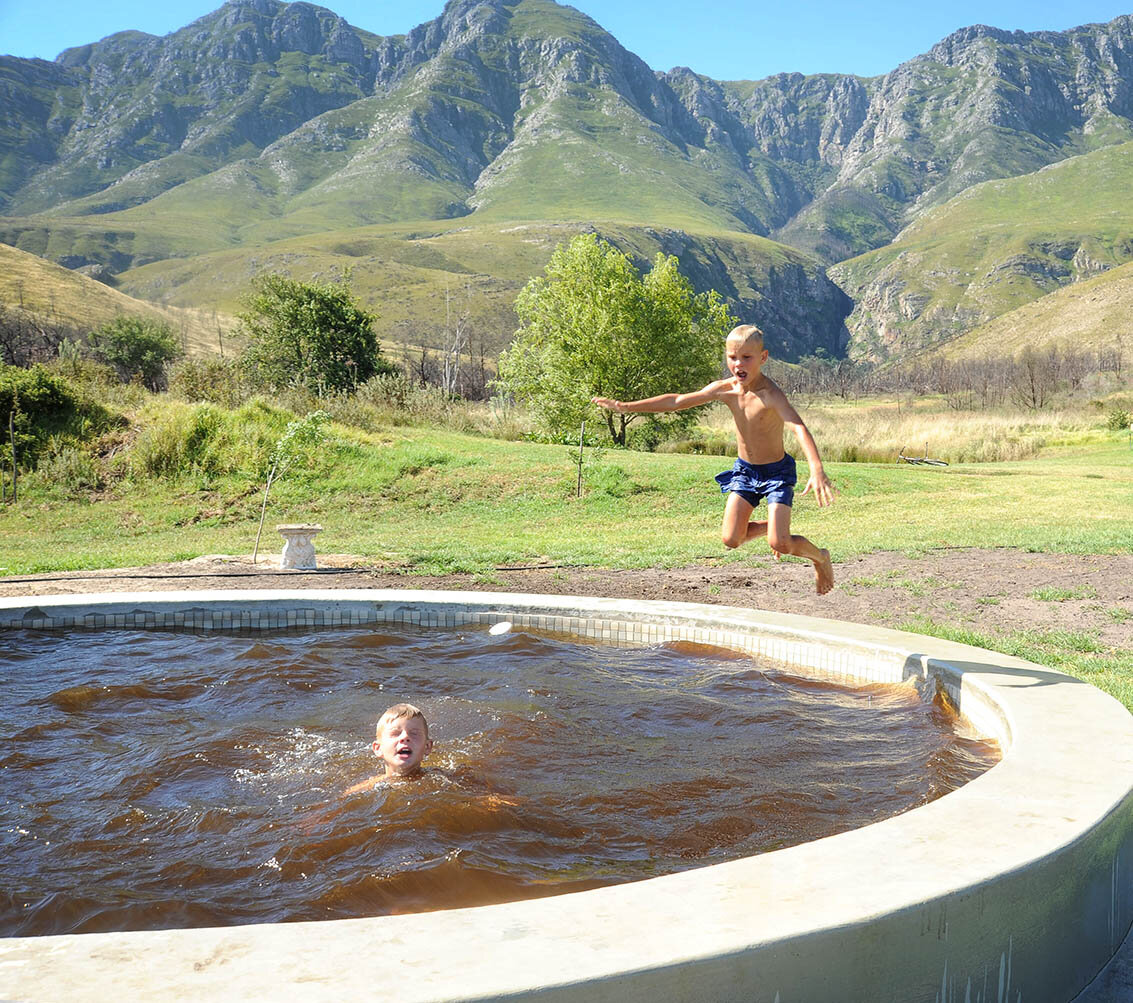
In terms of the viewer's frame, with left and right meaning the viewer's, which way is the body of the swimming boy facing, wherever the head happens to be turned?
facing the viewer

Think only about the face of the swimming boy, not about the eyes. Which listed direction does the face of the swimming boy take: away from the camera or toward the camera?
toward the camera

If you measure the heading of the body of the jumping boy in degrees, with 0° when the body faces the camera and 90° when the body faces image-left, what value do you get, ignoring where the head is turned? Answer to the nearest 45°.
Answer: approximately 45°

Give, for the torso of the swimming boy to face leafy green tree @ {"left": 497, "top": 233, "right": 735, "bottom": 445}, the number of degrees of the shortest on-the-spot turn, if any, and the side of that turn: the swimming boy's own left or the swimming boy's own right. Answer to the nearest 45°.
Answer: approximately 180°

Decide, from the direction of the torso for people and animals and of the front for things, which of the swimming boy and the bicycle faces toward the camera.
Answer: the swimming boy

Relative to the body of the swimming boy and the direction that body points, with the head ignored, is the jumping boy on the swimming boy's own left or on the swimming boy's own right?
on the swimming boy's own left

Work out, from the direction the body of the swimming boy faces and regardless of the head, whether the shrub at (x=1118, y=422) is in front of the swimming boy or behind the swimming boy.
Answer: behind

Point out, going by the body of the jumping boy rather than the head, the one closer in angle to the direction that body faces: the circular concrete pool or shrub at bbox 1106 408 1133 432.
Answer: the circular concrete pool
